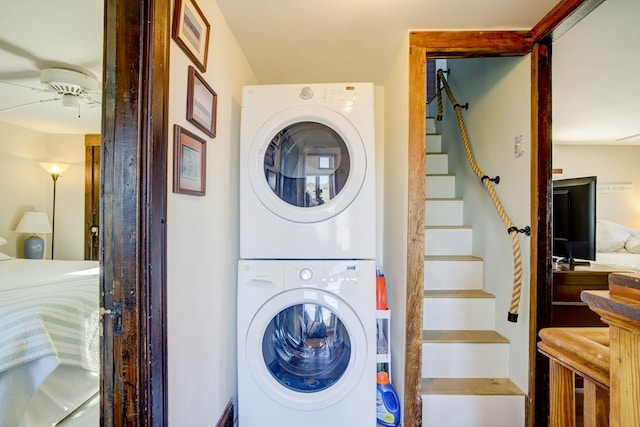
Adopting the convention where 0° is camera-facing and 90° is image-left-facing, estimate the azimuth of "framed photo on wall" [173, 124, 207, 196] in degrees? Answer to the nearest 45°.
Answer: approximately 315°

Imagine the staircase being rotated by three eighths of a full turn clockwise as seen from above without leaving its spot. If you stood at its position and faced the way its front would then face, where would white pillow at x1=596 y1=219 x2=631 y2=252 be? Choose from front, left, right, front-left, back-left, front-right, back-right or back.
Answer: right

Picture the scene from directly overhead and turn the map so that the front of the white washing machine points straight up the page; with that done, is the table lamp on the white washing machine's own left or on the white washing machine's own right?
on the white washing machine's own right

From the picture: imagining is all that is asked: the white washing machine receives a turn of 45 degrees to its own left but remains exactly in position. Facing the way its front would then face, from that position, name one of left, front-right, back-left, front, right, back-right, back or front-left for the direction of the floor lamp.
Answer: back

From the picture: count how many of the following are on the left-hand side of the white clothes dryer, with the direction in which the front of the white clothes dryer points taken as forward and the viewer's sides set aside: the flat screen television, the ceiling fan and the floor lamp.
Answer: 1

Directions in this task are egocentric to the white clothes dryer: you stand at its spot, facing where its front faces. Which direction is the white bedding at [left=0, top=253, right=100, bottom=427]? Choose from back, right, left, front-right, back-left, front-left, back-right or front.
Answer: right

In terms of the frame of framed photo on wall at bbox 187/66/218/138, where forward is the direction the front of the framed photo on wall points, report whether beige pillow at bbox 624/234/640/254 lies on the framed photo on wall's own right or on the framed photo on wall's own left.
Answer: on the framed photo on wall's own left

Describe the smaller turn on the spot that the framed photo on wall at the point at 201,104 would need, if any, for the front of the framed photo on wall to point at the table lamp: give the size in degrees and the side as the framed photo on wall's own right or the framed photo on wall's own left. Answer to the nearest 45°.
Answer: approximately 180°

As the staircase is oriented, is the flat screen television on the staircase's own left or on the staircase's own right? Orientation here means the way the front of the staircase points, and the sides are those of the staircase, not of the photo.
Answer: on the staircase's own left

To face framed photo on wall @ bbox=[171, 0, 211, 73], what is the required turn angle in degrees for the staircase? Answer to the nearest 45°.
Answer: approximately 45° to its right

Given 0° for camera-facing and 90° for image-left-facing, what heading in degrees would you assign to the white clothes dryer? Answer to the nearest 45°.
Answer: approximately 0°
